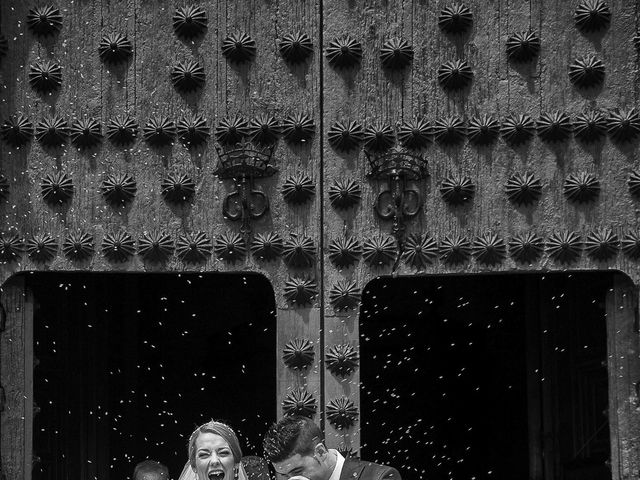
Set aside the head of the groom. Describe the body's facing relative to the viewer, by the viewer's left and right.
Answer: facing the viewer and to the left of the viewer

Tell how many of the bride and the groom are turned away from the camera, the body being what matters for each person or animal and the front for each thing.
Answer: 0

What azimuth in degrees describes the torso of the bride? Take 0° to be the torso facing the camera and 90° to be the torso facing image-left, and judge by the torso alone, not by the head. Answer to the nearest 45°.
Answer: approximately 0°

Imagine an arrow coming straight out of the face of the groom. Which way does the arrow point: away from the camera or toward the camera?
toward the camera

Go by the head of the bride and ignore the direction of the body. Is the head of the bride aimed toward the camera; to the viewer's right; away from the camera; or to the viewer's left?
toward the camera
